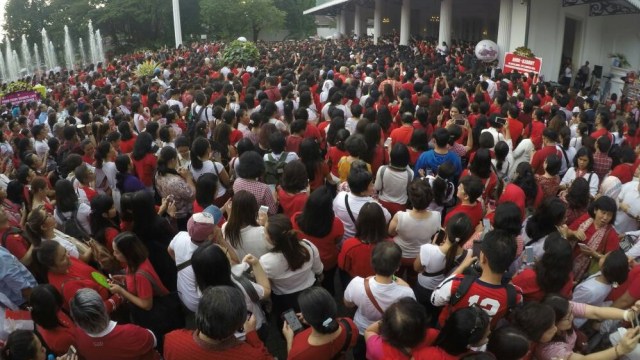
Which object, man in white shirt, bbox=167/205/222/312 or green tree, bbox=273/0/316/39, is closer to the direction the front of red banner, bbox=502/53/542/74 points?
the man in white shirt

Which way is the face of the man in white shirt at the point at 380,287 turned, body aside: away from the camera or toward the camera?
away from the camera

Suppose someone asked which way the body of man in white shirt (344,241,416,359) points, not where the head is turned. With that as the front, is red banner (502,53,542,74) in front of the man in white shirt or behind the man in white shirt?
in front

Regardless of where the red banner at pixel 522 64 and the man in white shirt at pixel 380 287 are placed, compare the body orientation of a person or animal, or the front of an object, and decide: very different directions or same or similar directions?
very different directions

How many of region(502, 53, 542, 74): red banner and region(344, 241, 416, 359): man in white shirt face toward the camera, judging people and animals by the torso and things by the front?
1

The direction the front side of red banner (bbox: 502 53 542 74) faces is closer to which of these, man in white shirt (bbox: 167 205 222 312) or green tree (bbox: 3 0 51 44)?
the man in white shirt

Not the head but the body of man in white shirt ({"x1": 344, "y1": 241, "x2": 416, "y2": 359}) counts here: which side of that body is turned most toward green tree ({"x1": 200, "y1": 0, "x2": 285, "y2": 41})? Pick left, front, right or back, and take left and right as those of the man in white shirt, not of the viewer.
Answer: front

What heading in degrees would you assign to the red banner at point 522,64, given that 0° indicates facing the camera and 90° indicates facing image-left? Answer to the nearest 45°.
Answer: approximately 0°

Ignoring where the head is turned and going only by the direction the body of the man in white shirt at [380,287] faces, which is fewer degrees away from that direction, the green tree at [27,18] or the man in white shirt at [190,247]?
the green tree

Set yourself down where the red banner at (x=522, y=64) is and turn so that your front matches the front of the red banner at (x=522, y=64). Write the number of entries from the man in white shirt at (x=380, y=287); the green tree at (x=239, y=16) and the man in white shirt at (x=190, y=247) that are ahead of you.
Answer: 2

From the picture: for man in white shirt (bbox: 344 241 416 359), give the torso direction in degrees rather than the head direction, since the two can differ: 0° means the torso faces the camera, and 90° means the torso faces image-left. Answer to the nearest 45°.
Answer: approximately 180°

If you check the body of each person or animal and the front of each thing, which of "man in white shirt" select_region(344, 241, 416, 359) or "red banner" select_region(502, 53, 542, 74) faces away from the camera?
the man in white shirt

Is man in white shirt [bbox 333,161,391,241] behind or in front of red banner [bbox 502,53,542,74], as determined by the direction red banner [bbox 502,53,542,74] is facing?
in front

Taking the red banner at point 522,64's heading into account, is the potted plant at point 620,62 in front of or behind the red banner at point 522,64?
behind
